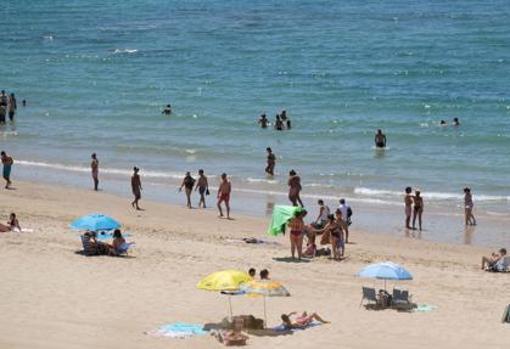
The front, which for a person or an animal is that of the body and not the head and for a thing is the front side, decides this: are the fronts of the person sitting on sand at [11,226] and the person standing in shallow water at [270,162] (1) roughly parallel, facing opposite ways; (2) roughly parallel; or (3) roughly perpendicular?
roughly parallel

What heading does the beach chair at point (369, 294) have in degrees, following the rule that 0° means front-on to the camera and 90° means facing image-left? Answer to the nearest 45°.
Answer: approximately 225°

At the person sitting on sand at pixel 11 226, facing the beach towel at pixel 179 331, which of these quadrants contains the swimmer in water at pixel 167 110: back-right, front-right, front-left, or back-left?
back-left

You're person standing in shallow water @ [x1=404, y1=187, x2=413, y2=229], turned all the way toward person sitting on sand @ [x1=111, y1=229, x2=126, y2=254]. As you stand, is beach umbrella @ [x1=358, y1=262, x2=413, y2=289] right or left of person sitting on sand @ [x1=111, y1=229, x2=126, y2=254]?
left
